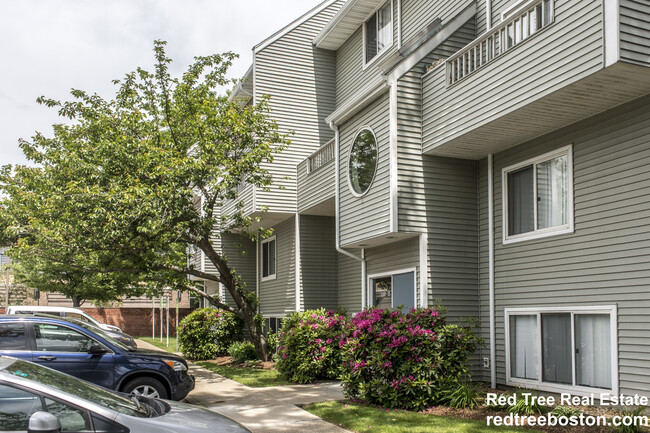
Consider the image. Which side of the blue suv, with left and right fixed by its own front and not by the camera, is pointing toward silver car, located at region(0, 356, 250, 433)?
right

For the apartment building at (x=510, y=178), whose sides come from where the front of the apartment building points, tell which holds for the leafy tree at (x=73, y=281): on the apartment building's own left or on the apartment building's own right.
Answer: on the apartment building's own right

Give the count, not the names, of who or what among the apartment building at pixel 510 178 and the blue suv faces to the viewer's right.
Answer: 1

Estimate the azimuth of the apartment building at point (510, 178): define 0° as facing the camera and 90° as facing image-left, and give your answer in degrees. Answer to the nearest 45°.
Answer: approximately 45°

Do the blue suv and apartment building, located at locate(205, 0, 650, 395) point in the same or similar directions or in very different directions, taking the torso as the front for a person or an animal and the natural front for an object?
very different directions

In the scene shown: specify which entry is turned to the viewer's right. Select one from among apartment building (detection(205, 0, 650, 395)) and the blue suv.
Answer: the blue suv

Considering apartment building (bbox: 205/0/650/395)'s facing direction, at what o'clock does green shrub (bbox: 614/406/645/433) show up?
The green shrub is roughly at 10 o'clock from the apartment building.

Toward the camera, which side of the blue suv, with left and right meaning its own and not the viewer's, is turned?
right
